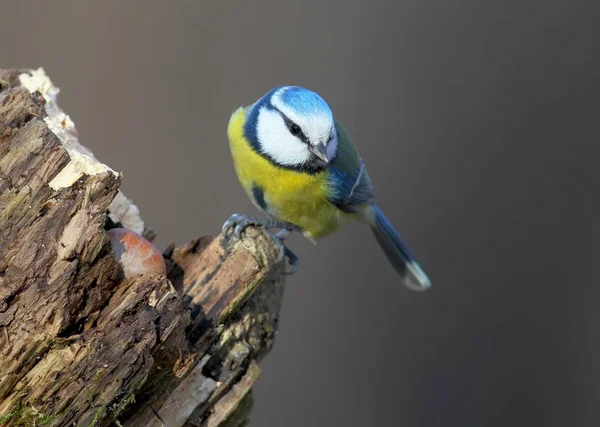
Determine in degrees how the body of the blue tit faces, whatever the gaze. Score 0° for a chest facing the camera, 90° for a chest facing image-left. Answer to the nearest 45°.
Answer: approximately 45°
